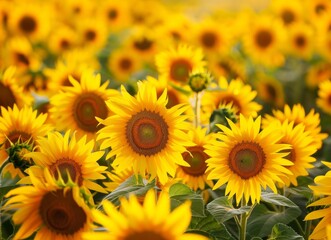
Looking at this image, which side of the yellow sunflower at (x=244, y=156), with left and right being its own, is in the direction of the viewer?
front

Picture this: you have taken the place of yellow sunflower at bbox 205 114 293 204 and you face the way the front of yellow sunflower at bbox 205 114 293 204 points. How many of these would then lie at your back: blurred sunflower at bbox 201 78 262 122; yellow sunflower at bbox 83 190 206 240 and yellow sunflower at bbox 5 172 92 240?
1

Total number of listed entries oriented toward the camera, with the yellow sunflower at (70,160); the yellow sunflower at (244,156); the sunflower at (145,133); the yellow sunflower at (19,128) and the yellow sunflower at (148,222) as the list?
5

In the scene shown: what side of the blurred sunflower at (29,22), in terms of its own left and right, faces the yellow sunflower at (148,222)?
front

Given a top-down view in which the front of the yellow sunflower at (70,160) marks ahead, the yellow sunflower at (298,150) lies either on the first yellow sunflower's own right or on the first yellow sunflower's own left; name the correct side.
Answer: on the first yellow sunflower's own left

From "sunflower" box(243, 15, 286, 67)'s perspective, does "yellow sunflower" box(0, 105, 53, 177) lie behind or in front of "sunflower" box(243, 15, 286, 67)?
in front

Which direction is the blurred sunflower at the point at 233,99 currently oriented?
toward the camera

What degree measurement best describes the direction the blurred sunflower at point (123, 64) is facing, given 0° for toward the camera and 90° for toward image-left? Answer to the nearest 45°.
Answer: approximately 0°

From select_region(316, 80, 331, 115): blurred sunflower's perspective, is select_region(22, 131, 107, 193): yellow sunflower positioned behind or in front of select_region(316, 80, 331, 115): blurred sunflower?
in front

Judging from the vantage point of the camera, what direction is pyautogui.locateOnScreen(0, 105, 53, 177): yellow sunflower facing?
facing the viewer

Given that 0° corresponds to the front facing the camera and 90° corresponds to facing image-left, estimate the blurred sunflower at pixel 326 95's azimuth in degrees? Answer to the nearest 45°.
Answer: approximately 0°
